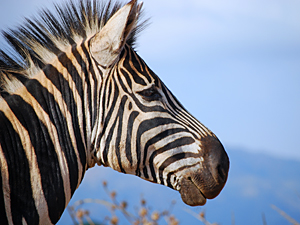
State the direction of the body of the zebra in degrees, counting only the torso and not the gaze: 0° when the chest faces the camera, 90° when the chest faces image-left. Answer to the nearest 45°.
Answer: approximately 270°
